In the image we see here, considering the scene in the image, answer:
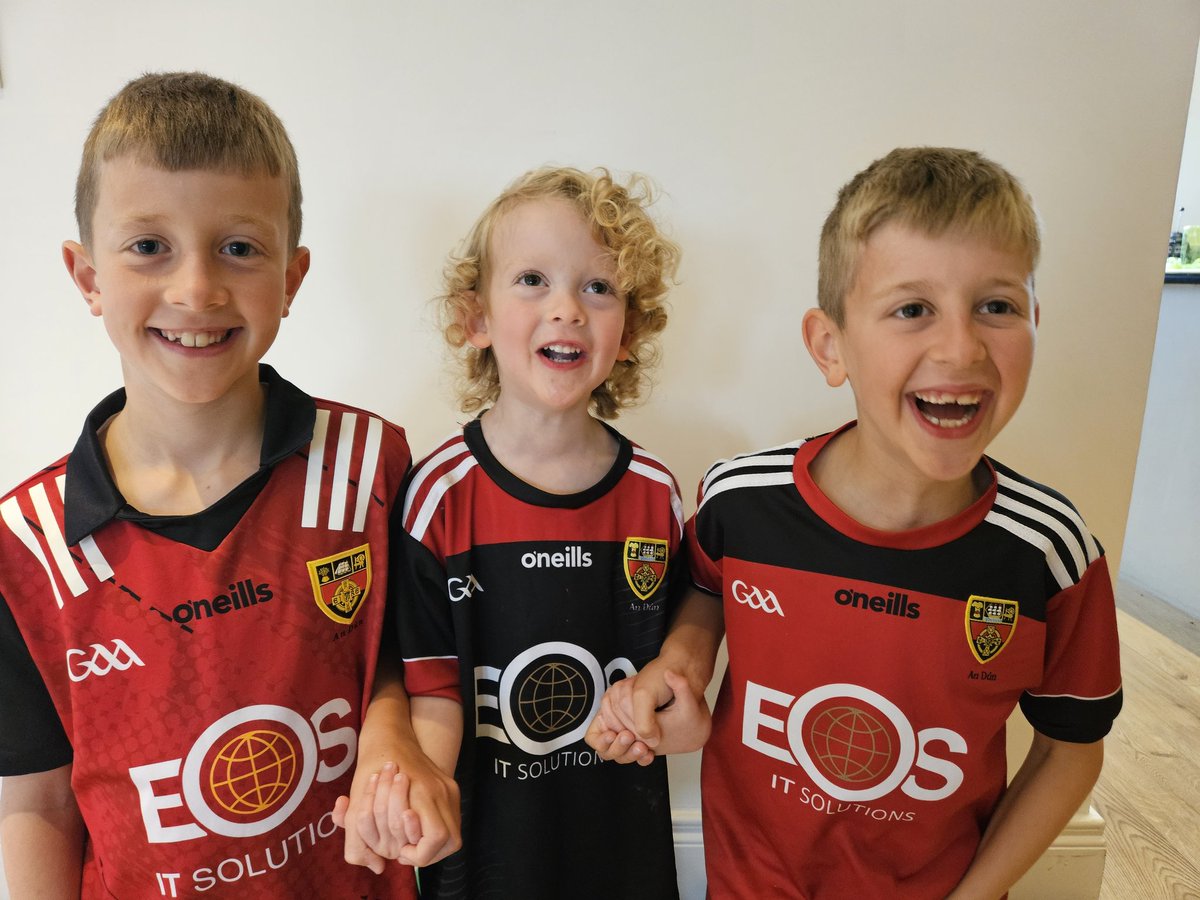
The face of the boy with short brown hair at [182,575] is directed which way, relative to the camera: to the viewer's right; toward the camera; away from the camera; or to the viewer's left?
toward the camera

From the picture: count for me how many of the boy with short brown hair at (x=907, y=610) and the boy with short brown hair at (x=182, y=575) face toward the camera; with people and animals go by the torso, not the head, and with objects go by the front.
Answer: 2

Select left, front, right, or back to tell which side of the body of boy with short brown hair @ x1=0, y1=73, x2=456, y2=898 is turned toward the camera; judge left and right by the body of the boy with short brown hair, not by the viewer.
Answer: front

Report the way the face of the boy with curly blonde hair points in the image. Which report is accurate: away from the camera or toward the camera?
toward the camera

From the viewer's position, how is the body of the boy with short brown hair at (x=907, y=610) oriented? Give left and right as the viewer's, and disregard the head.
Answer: facing the viewer

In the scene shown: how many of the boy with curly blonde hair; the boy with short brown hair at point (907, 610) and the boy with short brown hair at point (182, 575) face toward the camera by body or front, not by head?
3
